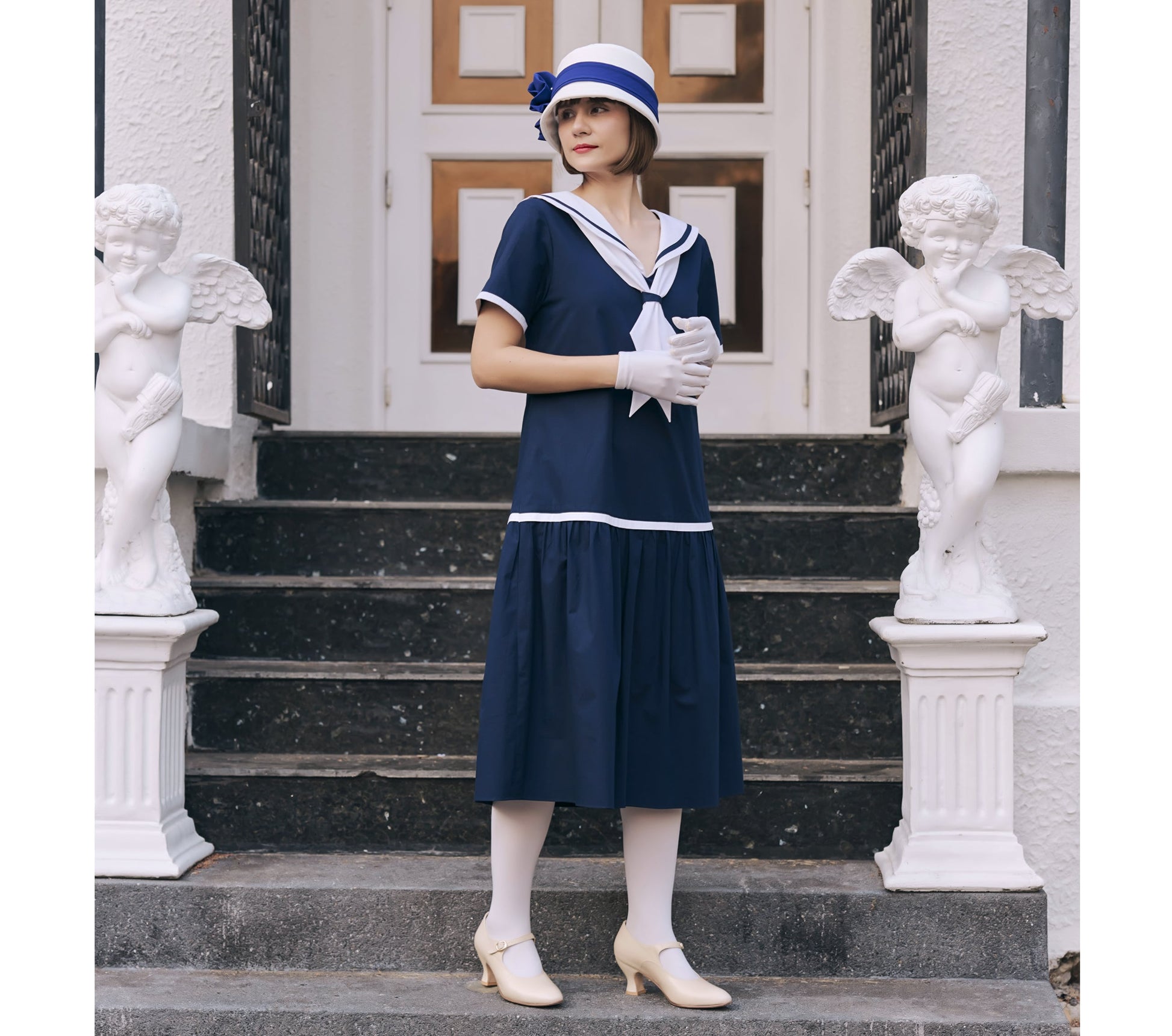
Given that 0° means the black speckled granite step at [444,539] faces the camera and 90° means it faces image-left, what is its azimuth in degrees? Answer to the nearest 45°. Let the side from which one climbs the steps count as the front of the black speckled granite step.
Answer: approximately 0°
